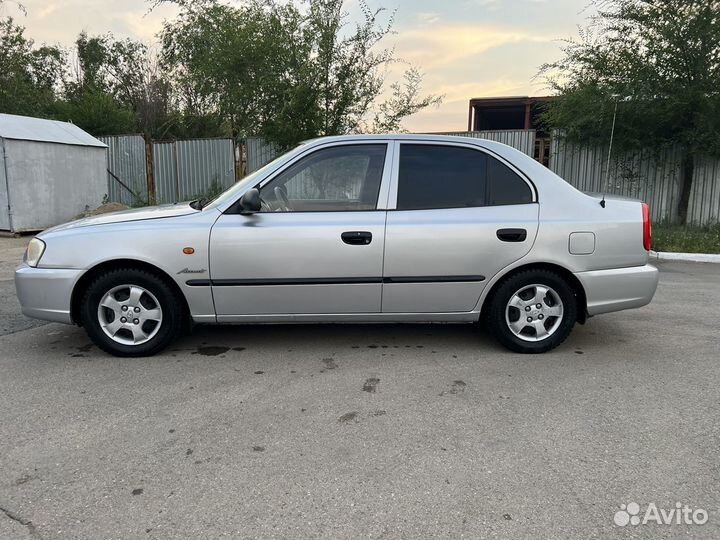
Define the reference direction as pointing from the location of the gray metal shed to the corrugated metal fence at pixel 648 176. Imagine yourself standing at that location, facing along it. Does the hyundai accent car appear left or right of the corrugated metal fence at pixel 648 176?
right

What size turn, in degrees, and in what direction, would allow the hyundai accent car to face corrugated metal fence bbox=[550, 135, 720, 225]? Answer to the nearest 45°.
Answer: approximately 135° to its right

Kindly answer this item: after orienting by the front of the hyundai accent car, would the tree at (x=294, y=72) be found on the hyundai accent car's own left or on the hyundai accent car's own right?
on the hyundai accent car's own right

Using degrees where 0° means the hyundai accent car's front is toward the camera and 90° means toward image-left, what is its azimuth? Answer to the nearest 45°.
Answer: approximately 90°

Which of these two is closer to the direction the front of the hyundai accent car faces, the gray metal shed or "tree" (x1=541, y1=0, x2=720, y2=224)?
the gray metal shed

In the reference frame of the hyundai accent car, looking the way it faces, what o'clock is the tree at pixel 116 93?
The tree is roughly at 2 o'clock from the hyundai accent car.

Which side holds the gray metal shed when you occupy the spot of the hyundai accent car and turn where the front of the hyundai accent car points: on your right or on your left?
on your right

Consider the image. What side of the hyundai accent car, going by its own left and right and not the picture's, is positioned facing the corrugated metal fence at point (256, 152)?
right

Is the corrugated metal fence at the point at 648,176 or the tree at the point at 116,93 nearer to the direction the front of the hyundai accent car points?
the tree

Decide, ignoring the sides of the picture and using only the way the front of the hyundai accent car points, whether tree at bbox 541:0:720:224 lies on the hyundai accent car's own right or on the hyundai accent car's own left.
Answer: on the hyundai accent car's own right

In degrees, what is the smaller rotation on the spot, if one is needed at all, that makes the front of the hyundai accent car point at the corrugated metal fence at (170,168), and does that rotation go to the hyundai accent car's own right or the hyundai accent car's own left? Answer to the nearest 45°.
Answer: approximately 45° to the hyundai accent car's own right
